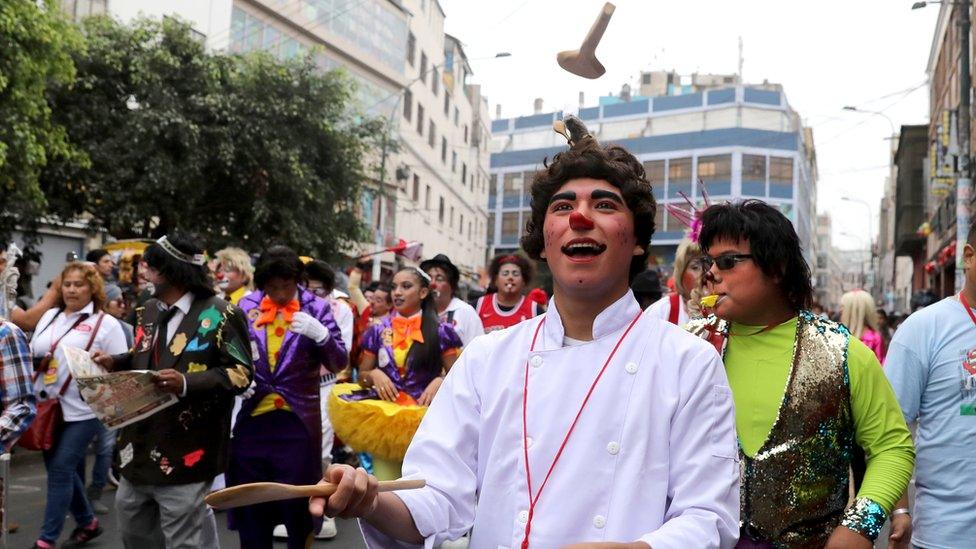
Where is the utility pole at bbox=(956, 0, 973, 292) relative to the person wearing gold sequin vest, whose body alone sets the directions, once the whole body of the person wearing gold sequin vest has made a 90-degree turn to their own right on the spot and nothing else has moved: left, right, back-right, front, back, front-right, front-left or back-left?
front-right

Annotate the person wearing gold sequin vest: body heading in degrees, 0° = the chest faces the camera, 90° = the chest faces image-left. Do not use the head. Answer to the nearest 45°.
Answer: approximately 45°

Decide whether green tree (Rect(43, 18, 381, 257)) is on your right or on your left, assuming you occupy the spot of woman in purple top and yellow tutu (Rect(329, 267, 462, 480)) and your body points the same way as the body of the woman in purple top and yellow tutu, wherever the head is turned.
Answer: on your right

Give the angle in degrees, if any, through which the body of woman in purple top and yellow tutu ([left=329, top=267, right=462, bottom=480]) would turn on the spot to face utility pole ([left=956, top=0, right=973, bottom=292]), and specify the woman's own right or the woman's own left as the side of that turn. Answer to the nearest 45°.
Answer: approximately 180°

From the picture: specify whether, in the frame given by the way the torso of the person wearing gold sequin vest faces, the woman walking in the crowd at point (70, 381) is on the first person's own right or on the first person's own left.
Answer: on the first person's own right

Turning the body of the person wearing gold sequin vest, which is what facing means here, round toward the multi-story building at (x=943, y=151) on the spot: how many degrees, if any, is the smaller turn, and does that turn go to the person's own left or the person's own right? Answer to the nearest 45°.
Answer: approximately 135° to the person's own right

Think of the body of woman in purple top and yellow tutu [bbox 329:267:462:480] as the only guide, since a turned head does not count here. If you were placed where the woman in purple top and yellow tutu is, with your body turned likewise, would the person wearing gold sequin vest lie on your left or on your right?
on your left

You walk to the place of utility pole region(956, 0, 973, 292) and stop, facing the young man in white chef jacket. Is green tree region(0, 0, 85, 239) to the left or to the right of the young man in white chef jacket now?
right

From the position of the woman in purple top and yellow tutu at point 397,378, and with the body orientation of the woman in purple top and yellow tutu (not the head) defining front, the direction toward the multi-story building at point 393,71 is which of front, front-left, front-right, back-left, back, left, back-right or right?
back-right

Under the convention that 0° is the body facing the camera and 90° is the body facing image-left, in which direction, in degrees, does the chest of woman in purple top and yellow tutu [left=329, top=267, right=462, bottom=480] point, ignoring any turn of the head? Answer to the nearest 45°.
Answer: approximately 45°
